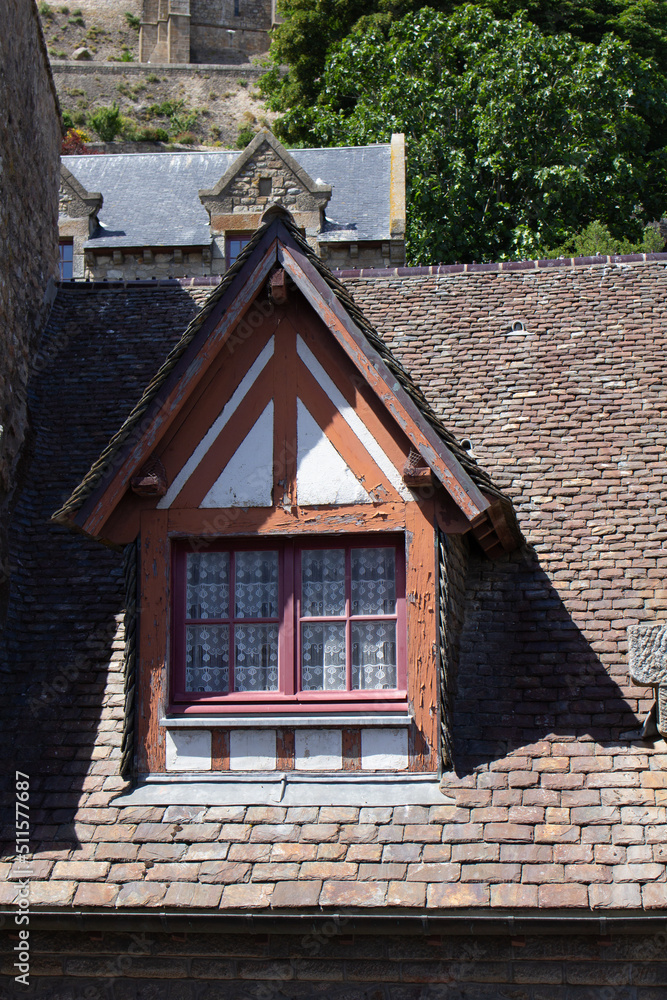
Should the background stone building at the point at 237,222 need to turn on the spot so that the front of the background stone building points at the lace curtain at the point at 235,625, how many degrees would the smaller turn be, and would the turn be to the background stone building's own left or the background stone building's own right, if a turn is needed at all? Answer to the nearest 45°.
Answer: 0° — it already faces it

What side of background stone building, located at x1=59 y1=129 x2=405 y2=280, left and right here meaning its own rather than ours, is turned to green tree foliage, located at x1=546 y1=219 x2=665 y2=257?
left

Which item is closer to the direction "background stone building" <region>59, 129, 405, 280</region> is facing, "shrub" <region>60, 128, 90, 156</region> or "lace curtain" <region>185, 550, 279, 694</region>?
the lace curtain

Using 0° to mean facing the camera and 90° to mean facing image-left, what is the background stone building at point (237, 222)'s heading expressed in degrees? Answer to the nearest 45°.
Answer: approximately 0°

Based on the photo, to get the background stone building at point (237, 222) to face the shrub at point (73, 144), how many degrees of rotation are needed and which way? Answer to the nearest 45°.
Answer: approximately 180°
